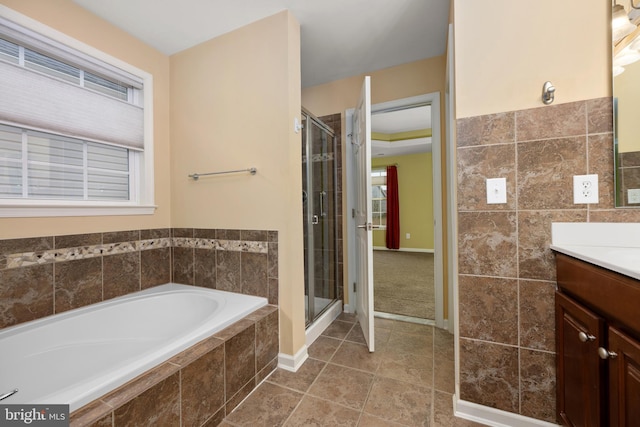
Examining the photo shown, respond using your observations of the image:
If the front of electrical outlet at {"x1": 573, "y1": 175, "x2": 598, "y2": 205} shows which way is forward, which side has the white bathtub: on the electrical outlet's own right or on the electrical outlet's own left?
on the electrical outlet's own right

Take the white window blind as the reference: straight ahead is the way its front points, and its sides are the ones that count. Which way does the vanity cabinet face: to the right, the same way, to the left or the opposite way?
the opposite way

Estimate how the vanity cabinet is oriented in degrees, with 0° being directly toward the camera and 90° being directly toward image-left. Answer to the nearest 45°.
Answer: approximately 45°

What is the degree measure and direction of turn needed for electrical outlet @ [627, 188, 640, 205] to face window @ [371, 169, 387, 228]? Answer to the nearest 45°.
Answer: approximately 135° to its right
